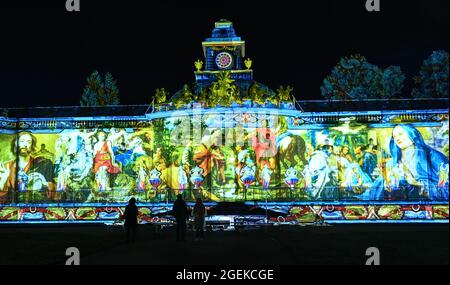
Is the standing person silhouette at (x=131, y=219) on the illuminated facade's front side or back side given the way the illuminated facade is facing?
on the front side

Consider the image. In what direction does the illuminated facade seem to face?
toward the camera

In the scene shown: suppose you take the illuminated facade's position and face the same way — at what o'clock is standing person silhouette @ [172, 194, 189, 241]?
The standing person silhouette is roughly at 12 o'clock from the illuminated facade.

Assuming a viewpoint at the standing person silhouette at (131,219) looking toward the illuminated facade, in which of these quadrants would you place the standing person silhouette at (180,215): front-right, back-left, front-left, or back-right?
front-right
